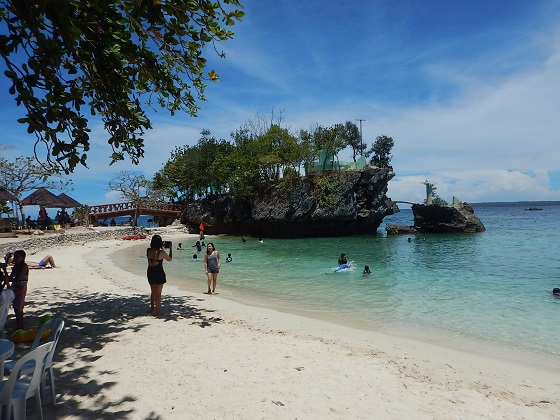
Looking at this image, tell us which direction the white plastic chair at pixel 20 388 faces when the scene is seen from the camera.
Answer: facing away from the viewer and to the left of the viewer

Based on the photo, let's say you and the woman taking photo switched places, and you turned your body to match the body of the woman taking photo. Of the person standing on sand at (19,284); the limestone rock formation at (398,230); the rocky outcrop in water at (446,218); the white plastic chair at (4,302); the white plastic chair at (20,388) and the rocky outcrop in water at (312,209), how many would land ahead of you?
3

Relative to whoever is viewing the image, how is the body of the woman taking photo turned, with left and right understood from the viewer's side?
facing away from the viewer and to the right of the viewer

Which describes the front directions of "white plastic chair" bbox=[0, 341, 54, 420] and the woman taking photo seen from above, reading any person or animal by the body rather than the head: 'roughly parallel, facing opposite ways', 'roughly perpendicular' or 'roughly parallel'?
roughly perpendicular

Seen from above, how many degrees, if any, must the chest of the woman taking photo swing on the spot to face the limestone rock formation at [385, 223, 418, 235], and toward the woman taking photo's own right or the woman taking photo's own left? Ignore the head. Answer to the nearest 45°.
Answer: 0° — they already face it

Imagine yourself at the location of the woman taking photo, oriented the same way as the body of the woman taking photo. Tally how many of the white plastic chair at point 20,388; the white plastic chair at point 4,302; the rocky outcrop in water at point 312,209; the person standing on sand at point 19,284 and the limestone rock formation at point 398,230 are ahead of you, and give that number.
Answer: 2

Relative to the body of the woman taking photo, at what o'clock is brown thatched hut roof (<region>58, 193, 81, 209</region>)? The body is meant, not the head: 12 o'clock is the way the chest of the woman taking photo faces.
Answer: The brown thatched hut roof is roughly at 10 o'clock from the woman taking photo.

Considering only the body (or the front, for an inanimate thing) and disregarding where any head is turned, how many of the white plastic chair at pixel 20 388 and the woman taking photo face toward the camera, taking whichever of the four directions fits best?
0

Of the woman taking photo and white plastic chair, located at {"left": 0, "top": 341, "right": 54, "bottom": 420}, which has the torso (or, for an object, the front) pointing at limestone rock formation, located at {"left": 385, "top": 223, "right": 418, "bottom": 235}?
the woman taking photo

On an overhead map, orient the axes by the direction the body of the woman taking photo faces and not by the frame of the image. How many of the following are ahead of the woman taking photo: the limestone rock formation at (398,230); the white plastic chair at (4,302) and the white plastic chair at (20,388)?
1

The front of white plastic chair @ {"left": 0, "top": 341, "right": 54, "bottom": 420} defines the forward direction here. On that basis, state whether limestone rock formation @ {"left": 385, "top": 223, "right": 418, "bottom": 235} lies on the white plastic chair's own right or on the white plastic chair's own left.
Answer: on the white plastic chair's own right
